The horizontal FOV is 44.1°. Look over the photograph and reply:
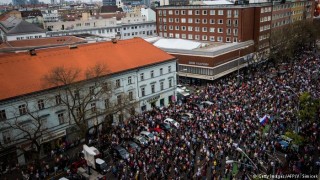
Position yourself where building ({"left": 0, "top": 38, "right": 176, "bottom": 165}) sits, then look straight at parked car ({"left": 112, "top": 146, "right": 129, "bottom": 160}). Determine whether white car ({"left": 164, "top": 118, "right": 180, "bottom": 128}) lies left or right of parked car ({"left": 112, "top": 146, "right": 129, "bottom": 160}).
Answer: left

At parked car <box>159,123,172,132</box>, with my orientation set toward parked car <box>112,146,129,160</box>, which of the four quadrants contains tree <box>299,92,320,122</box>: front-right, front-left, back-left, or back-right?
back-left

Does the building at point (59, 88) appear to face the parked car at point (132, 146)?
yes

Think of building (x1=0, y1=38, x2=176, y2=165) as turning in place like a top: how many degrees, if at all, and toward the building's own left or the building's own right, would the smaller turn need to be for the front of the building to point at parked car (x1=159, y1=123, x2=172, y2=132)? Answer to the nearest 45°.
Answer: approximately 45° to the building's own left

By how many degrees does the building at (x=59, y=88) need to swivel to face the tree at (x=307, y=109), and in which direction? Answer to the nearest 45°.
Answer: approximately 45° to its left

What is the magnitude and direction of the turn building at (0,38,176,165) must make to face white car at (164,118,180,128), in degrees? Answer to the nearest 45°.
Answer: approximately 45° to its left

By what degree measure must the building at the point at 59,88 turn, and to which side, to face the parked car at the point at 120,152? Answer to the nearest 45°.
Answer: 0° — it already faces it

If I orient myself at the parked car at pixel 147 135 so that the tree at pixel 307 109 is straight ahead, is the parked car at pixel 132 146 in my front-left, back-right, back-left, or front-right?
back-right

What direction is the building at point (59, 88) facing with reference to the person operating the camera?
facing the viewer and to the right of the viewer
